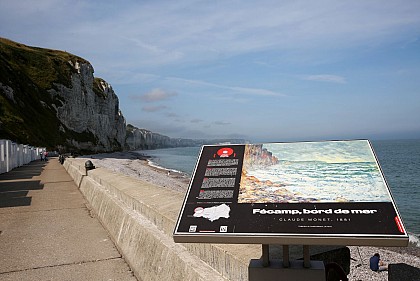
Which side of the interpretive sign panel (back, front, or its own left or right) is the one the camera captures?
front
